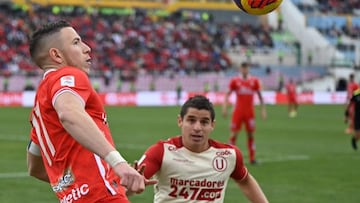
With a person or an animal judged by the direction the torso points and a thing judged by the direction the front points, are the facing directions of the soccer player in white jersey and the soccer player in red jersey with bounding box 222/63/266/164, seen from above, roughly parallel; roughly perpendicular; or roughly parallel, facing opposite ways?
roughly parallel

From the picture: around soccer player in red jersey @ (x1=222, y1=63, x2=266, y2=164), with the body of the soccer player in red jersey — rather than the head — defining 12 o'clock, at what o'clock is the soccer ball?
The soccer ball is roughly at 12 o'clock from the soccer player in red jersey.

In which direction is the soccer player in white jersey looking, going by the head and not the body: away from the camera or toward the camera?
toward the camera

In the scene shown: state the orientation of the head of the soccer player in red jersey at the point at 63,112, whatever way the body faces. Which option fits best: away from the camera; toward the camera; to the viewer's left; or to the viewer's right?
to the viewer's right

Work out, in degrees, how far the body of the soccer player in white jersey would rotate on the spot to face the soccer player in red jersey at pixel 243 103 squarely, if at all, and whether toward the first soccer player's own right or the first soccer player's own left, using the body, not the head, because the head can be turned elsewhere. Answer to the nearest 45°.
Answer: approximately 180°

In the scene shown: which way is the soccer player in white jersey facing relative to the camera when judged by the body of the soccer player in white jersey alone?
toward the camera

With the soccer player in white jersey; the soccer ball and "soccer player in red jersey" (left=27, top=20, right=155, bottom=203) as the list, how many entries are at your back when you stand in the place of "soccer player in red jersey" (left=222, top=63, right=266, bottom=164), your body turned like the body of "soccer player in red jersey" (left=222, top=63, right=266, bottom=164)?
0

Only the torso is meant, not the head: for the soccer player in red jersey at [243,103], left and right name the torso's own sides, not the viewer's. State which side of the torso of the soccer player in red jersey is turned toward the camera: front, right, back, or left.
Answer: front

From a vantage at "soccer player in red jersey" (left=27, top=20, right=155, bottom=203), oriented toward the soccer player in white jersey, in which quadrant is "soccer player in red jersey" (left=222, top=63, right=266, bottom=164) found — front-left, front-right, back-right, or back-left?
front-left

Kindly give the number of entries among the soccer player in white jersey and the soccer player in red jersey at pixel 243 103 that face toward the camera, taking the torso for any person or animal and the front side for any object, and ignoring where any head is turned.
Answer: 2

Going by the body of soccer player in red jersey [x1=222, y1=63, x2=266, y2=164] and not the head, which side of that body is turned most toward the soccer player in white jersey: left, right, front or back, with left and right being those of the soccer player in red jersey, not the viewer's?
front

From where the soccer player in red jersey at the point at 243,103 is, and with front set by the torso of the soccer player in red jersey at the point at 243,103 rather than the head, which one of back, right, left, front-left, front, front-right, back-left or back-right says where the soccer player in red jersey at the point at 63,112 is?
front
